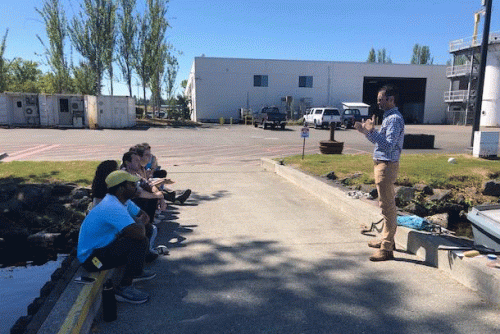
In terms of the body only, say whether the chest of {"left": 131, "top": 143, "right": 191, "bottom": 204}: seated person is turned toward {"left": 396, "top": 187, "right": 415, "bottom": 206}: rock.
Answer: yes

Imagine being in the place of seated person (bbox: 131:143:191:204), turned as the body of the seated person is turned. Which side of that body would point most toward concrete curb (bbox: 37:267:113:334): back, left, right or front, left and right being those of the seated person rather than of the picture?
right

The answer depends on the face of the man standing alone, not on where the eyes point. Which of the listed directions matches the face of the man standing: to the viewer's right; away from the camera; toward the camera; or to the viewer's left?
to the viewer's left

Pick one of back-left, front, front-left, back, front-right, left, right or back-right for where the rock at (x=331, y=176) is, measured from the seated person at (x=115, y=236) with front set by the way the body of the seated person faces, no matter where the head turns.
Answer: front-left

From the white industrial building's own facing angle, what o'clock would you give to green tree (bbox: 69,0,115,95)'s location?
The green tree is roughly at 2 o'clock from the white industrial building.

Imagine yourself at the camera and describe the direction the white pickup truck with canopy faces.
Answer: facing away from the viewer and to the left of the viewer

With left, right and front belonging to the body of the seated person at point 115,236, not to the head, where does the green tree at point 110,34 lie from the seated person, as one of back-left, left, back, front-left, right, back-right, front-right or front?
left

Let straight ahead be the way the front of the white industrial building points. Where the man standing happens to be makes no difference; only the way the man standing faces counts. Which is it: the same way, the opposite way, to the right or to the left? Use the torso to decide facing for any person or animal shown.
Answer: to the right

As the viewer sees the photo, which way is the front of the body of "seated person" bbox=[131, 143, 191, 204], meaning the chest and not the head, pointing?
to the viewer's right

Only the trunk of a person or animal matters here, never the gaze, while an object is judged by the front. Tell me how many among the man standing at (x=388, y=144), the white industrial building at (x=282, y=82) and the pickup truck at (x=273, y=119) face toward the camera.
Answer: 1

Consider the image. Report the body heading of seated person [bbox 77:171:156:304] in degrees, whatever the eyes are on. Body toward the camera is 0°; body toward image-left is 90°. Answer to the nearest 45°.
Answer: approximately 270°

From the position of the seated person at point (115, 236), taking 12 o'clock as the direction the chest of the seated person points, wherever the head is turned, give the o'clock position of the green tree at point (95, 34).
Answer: The green tree is roughly at 9 o'clock from the seated person.

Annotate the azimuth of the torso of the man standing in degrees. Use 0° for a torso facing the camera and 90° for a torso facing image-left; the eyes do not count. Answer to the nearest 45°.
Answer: approximately 90°

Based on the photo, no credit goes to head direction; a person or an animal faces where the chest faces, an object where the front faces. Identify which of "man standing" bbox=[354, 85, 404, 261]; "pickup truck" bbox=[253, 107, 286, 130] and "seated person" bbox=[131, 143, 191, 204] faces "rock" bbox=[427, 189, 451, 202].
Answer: the seated person

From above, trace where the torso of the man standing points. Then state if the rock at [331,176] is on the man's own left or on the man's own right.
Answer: on the man's own right

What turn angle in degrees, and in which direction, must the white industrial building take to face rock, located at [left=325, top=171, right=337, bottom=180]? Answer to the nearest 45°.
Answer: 0° — it already faces it

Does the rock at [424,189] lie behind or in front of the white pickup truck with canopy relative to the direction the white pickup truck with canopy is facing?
behind

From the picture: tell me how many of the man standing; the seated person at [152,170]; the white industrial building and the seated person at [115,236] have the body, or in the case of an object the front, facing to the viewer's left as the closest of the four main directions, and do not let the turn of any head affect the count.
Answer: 1
